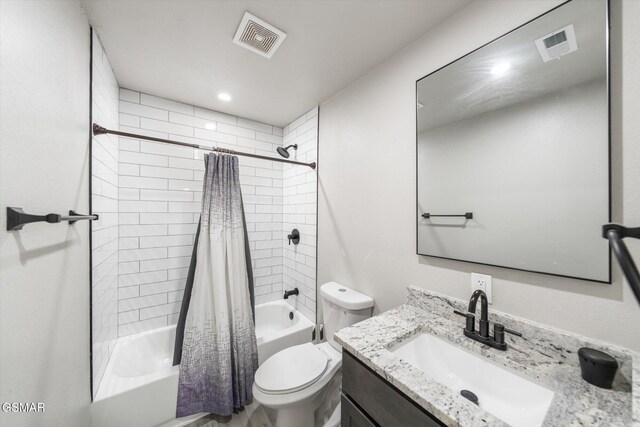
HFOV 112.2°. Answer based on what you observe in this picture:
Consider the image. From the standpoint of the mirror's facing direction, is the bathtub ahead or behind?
ahead

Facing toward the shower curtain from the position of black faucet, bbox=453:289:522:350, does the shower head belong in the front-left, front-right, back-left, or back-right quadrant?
front-right

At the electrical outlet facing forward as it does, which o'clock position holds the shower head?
The shower head is roughly at 2 o'clock from the electrical outlet.

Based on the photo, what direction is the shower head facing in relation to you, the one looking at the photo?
facing the viewer and to the left of the viewer

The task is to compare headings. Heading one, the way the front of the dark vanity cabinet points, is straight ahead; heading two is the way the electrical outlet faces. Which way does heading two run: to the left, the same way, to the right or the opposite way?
the same way

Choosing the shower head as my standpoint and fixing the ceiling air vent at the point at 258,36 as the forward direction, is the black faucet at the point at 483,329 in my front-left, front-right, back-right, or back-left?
front-left

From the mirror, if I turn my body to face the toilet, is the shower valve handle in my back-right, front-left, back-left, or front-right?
front-right

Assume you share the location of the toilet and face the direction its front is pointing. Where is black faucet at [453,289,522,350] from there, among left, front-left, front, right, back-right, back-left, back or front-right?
left

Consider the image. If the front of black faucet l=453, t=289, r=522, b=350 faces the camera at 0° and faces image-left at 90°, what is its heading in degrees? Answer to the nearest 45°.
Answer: approximately 45°

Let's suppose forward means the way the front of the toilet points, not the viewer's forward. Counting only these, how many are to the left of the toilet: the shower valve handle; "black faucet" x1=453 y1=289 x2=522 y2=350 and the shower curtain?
1
